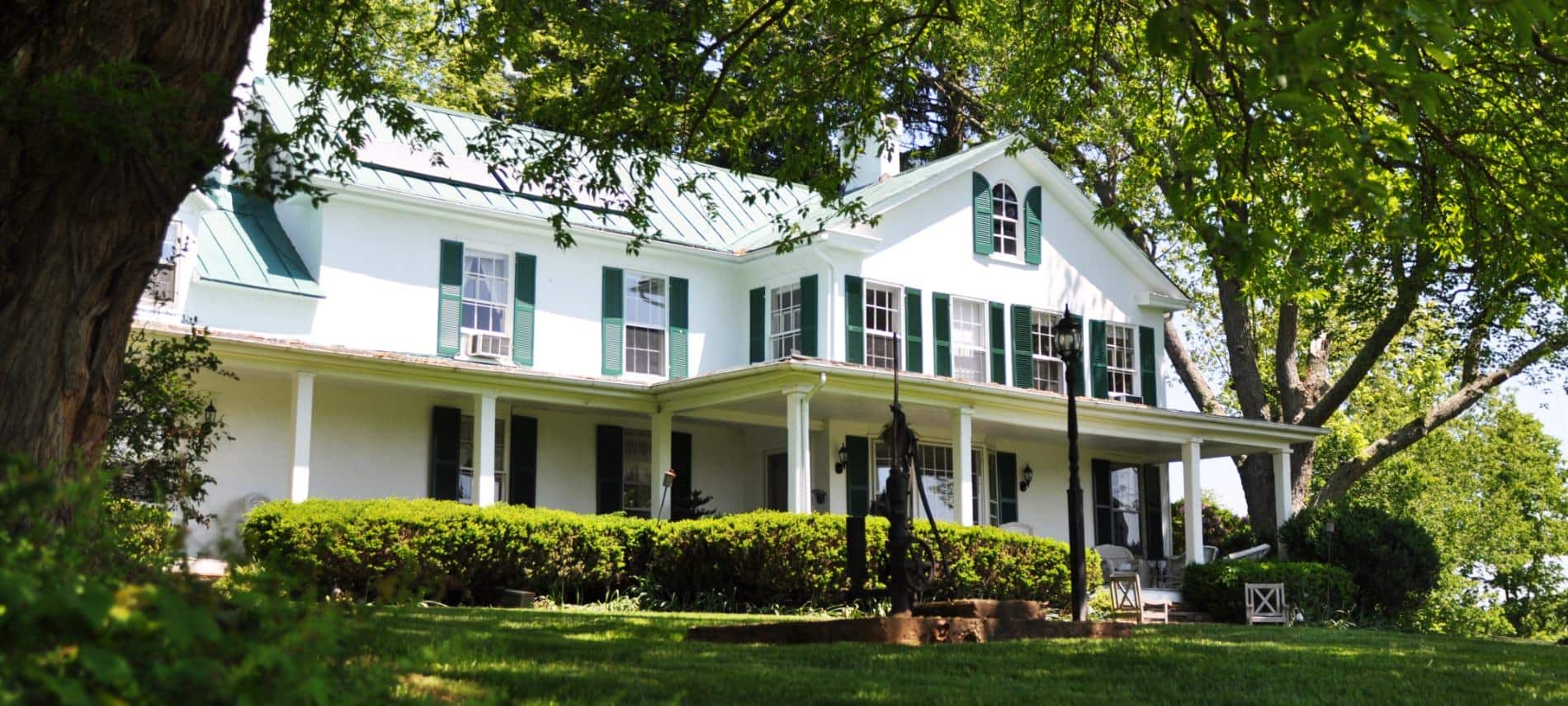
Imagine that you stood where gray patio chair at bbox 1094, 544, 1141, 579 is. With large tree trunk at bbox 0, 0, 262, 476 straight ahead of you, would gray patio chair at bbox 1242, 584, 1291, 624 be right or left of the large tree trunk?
left

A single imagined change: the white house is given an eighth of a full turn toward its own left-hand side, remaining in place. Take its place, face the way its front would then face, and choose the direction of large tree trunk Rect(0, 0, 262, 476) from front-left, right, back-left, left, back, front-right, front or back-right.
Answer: right

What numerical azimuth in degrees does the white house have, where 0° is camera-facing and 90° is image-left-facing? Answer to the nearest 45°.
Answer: approximately 315°

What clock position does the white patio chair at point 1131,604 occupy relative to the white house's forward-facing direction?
The white patio chair is roughly at 11 o'clock from the white house.

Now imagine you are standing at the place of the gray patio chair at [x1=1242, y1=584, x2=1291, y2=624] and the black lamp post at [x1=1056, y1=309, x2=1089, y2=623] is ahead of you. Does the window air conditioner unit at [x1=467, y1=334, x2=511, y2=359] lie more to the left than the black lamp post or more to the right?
right

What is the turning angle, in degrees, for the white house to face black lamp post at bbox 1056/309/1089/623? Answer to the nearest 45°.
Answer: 0° — it already faces it

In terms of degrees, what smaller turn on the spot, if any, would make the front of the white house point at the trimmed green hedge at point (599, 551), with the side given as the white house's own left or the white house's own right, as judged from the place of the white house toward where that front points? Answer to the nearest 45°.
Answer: approximately 45° to the white house's own right

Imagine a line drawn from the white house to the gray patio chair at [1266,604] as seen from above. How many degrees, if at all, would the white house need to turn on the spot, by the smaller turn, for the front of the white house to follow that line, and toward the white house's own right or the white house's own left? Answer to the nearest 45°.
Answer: approximately 45° to the white house's own left

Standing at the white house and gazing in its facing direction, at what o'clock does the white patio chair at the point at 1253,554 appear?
The white patio chair is roughly at 10 o'clock from the white house.
